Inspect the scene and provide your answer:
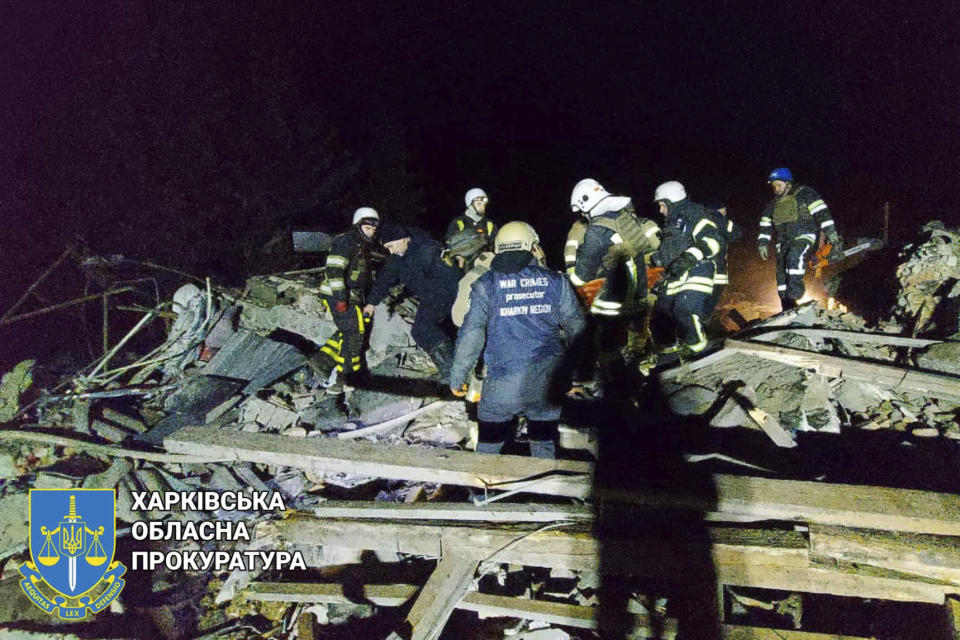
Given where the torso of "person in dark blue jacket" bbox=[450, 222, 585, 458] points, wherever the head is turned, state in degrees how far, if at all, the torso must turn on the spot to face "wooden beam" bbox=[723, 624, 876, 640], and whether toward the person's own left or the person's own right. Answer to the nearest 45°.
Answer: approximately 135° to the person's own right

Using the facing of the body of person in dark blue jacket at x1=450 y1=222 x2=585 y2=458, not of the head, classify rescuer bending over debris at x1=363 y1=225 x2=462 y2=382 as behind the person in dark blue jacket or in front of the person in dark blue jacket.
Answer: in front

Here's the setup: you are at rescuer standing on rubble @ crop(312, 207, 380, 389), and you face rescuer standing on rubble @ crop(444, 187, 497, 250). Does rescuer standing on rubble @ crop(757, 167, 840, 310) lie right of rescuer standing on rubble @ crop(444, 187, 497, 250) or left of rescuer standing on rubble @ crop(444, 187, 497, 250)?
right

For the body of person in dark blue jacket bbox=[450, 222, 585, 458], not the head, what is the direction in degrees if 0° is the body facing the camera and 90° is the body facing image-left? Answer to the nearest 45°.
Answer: approximately 180°

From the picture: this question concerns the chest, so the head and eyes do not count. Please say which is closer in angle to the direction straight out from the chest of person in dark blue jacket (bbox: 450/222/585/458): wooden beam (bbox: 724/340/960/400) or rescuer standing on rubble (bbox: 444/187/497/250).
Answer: the rescuer standing on rubble
